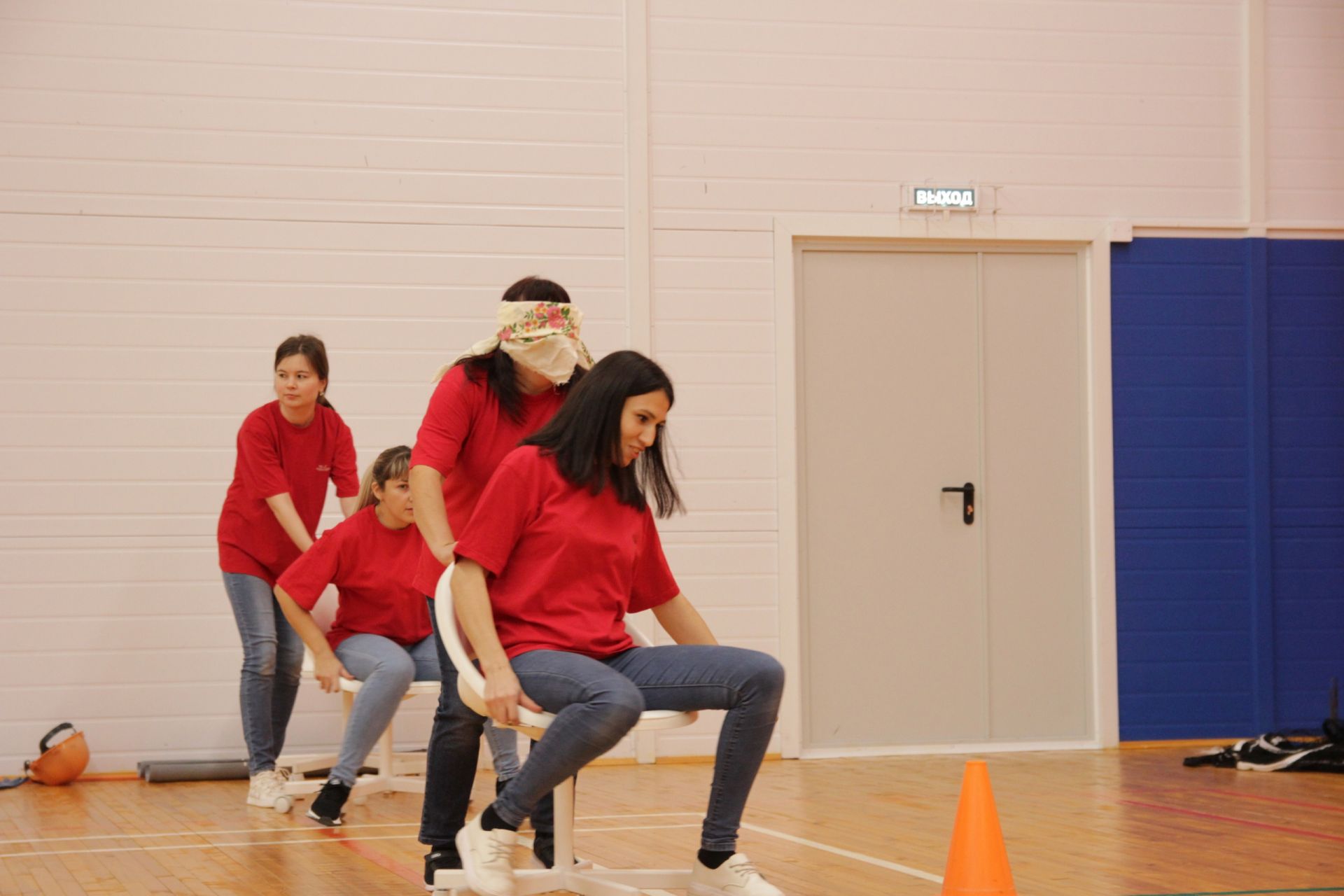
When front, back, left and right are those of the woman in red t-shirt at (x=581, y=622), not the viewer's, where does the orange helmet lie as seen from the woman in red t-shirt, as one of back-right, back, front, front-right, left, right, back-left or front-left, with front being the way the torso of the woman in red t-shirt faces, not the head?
back

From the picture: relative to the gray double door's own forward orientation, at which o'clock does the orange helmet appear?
The orange helmet is roughly at 2 o'clock from the gray double door.

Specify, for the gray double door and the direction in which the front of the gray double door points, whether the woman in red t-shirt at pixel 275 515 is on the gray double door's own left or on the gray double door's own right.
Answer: on the gray double door's own right

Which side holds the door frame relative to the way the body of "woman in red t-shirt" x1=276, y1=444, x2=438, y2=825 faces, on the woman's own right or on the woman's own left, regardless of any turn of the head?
on the woman's own left

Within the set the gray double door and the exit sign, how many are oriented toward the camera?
2

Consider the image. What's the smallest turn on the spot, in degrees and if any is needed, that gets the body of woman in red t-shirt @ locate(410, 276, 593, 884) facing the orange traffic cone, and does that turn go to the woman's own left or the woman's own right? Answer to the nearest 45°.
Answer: approximately 45° to the woman's own left

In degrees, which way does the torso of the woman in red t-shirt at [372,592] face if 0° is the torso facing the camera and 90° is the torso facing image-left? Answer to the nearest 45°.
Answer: approximately 315°

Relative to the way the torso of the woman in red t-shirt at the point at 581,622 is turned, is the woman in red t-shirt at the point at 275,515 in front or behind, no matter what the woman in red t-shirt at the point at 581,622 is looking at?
behind

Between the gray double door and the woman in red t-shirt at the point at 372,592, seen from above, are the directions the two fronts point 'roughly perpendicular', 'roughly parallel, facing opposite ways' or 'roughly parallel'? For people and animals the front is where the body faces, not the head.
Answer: roughly perpendicular
